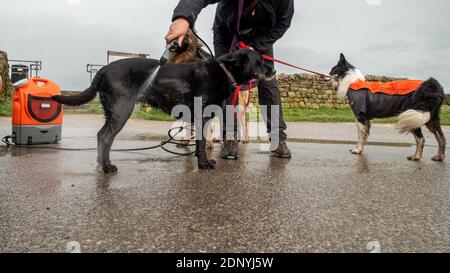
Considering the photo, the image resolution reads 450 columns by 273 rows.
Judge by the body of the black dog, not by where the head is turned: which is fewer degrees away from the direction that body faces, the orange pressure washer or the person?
the person

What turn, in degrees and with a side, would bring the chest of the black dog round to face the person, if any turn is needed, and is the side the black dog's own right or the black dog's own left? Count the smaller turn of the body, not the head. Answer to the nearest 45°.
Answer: approximately 45° to the black dog's own left

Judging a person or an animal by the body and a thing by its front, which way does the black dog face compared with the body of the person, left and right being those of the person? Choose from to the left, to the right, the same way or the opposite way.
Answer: to the left

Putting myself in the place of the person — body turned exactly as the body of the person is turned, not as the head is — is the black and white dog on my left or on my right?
on my left

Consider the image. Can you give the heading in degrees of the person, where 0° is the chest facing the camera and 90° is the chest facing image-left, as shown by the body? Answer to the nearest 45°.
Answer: approximately 0°

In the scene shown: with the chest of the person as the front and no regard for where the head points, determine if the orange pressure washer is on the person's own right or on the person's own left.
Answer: on the person's own right

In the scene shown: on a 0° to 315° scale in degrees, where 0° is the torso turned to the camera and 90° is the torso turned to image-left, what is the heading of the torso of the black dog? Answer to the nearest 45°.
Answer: approximately 270°

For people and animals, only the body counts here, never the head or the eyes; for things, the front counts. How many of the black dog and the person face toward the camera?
1

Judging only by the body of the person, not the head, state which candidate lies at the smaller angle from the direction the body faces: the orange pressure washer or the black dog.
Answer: the black dog
